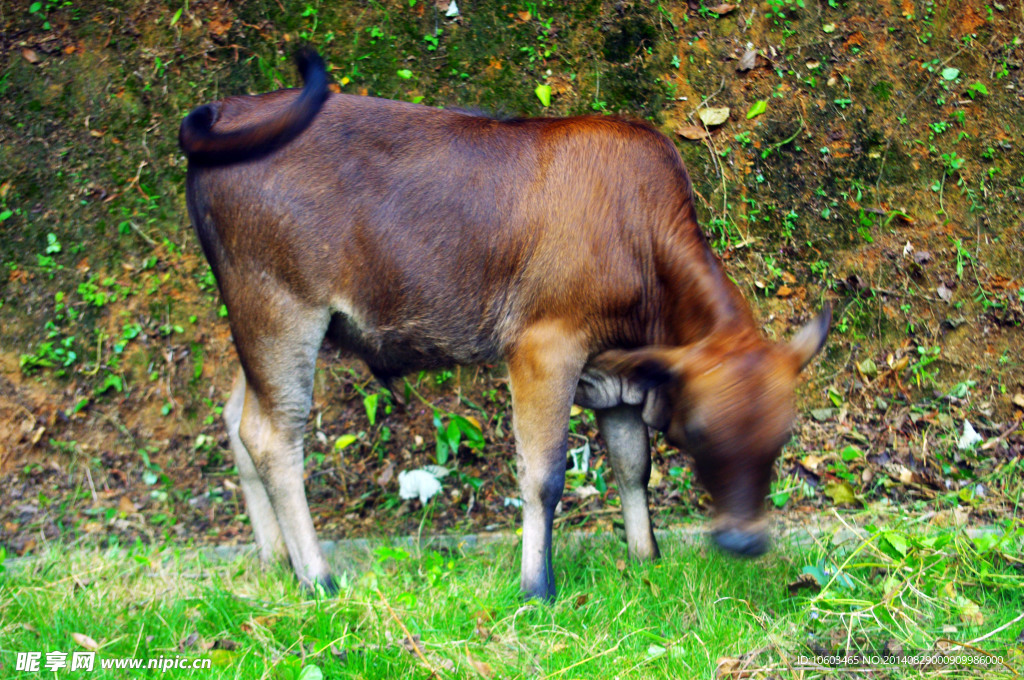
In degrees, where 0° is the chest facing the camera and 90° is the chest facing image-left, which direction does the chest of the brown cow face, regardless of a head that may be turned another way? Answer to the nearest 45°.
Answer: approximately 270°

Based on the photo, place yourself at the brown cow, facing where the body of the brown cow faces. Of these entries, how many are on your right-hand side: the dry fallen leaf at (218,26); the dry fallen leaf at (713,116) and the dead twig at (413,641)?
1

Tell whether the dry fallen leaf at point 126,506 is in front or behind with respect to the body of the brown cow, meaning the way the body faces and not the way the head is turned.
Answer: behind

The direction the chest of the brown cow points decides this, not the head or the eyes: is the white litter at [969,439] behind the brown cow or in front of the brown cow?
in front

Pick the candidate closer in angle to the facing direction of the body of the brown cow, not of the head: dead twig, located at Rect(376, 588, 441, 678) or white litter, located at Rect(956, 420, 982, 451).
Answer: the white litter

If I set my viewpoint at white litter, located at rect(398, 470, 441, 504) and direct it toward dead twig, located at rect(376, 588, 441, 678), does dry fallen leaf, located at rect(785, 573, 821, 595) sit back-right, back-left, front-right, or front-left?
front-left

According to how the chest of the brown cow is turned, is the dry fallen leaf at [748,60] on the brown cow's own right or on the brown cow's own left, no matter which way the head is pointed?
on the brown cow's own left

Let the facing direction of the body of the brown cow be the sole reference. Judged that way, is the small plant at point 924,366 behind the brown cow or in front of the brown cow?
in front

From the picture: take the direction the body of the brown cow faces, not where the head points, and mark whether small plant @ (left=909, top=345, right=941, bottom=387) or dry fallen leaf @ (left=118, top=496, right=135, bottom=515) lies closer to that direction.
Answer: the small plant

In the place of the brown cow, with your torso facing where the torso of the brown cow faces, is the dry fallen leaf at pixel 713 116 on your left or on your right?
on your left

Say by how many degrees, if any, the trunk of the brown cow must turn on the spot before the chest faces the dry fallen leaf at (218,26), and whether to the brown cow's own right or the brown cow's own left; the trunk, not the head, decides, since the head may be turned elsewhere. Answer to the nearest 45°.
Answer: approximately 135° to the brown cow's own left

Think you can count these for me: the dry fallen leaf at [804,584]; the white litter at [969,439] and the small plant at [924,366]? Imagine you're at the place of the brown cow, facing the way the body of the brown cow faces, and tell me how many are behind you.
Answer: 0

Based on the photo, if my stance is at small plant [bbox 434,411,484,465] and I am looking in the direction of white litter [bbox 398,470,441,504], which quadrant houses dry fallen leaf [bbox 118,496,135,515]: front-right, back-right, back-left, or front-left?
front-right
